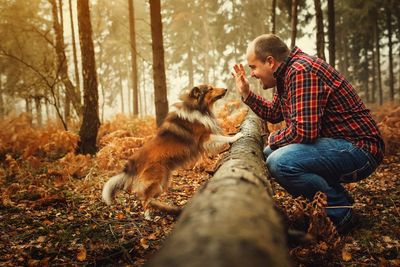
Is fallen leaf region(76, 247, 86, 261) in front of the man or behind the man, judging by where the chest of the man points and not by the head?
in front

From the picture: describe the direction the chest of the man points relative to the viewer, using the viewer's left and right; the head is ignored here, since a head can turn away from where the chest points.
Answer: facing to the left of the viewer

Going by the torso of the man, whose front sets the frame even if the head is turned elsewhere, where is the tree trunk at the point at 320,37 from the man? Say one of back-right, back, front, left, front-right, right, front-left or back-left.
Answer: right

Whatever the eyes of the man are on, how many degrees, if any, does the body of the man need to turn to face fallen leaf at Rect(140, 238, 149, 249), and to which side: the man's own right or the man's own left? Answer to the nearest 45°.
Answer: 0° — they already face it

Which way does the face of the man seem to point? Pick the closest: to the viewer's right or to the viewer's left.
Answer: to the viewer's left

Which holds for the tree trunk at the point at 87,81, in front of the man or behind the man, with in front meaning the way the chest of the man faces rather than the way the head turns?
in front

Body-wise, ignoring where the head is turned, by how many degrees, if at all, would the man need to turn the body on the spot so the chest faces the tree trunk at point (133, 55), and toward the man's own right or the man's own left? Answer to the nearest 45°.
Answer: approximately 45° to the man's own right

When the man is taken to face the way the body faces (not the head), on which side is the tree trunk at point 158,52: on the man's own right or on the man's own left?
on the man's own right

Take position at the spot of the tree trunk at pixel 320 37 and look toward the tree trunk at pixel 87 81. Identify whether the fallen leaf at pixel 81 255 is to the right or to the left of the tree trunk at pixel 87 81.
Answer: left

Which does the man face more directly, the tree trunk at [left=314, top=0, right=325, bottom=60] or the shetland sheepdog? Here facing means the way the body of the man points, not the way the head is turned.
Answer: the shetland sheepdog

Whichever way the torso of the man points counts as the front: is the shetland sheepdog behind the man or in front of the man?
in front
